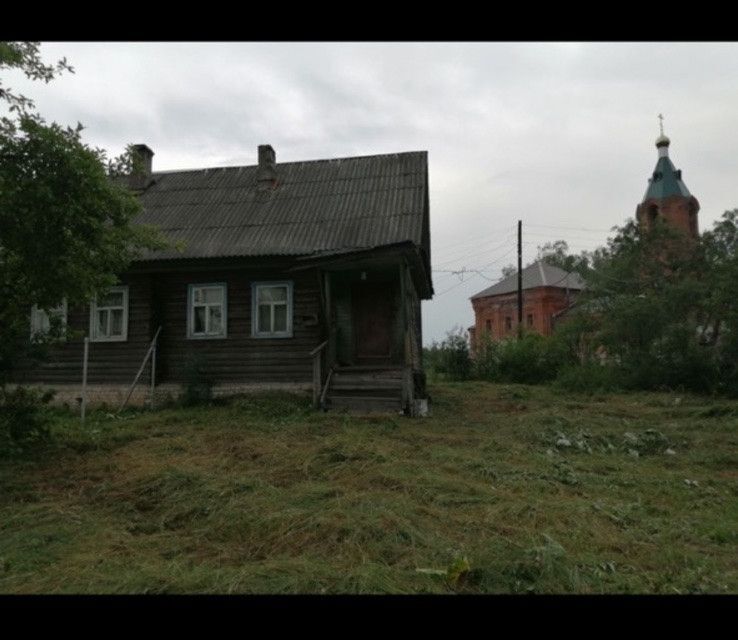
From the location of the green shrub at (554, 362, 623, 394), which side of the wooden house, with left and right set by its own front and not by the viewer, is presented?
left

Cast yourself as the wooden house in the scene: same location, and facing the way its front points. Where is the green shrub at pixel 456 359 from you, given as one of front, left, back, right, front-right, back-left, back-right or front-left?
back-left

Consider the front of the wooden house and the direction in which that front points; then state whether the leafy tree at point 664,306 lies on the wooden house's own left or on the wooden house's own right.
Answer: on the wooden house's own left

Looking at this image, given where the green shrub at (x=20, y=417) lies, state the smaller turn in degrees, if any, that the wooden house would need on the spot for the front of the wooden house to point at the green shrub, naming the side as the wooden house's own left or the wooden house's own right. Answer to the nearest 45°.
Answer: approximately 45° to the wooden house's own right

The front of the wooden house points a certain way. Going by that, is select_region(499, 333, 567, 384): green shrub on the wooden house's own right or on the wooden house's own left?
on the wooden house's own left

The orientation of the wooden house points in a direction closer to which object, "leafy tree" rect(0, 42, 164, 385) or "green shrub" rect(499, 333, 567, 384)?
the leafy tree

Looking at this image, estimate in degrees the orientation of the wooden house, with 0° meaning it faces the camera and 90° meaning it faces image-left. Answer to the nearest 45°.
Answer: approximately 0°
